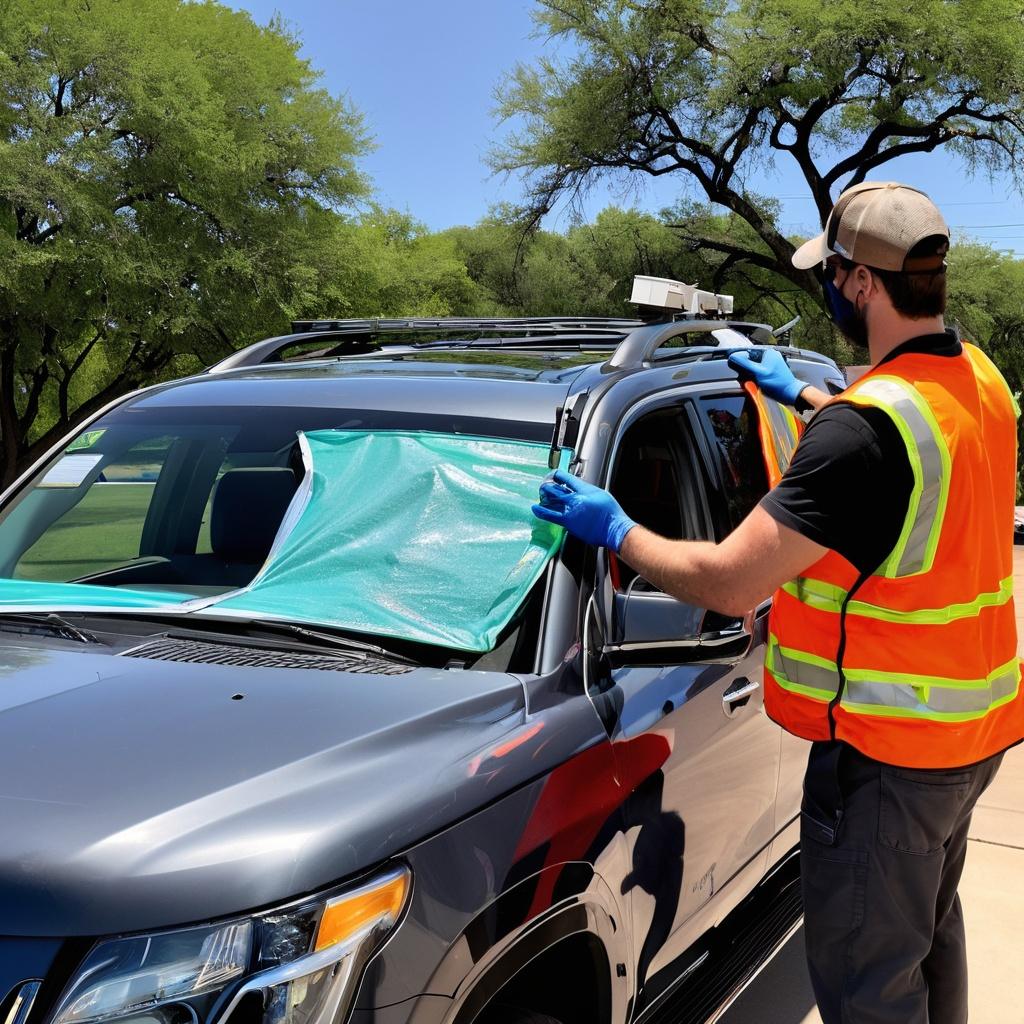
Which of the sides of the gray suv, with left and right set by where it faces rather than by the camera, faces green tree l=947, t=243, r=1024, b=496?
back

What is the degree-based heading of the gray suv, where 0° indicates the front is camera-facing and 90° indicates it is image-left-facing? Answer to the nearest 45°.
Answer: approximately 45°
